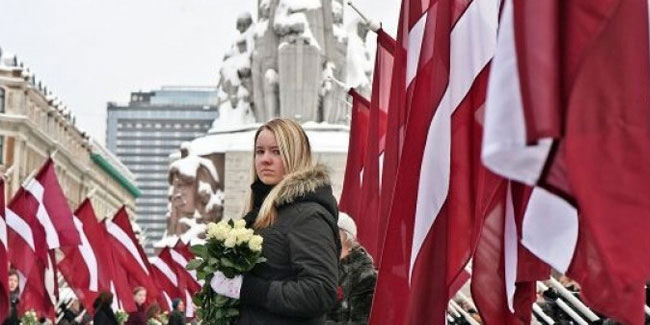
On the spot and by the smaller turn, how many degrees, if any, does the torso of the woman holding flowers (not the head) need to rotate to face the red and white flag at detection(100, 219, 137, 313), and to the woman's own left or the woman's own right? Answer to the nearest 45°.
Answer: approximately 90° to the woman's own right

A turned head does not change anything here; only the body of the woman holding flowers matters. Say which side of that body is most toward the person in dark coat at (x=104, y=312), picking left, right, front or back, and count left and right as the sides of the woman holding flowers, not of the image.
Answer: right
